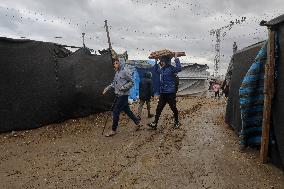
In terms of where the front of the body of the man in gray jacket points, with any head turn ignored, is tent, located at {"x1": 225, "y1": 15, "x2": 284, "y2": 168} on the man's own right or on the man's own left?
on the man's own left

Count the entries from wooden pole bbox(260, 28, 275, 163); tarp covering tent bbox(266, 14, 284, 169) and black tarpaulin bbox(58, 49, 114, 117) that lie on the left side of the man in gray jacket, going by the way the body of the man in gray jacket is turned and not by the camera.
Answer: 2

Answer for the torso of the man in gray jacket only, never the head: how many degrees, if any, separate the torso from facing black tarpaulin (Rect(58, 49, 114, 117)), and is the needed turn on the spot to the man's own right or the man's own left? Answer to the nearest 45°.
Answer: approximately 90° to the man's own right

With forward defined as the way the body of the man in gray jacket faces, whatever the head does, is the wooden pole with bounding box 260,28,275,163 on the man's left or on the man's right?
on the man's left

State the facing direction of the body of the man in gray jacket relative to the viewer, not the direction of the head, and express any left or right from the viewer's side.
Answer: facing the viewer and to the left of the viewer

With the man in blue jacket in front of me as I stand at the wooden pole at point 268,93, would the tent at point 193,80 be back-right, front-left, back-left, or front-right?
front-right

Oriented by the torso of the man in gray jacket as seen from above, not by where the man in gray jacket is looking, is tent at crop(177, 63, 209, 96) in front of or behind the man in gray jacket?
behind

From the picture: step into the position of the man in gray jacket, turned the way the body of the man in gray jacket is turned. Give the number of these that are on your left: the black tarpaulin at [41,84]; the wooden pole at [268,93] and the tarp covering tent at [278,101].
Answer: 2

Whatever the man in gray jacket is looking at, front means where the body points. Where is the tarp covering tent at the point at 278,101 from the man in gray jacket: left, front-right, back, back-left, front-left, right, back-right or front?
left

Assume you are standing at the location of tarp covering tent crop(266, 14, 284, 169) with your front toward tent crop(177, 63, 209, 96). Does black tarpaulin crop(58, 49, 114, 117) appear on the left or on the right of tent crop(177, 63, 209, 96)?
left
